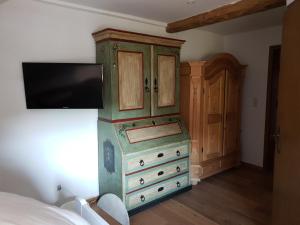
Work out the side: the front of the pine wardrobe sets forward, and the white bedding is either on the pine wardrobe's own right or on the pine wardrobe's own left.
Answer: on the pine wardrobe's own right

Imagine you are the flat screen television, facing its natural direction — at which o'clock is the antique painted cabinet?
The antique painted cabinet is roughly at 9 o'clock from the flat screen television.

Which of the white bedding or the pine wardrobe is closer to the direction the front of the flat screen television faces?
the white bedding

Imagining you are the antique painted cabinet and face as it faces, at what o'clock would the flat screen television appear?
The flat screen television is roughly at 4 o'clock from the antique painted cabinet.

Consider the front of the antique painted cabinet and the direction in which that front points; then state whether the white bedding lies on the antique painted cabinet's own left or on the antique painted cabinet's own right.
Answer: on the antique painted cabinet's own right

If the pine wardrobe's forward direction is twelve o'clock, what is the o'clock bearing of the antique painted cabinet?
The antique painted cabinet is roughly at 3 o'clock from the pine wardrobe.

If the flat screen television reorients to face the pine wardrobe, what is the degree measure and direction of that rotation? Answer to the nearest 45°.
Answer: approximately 90° to its left
